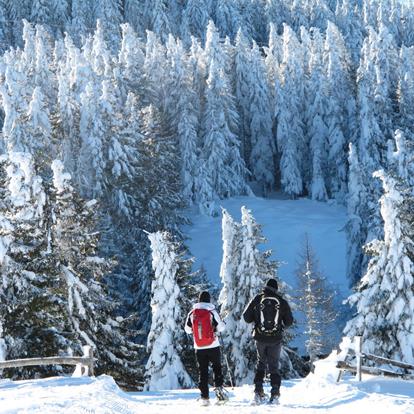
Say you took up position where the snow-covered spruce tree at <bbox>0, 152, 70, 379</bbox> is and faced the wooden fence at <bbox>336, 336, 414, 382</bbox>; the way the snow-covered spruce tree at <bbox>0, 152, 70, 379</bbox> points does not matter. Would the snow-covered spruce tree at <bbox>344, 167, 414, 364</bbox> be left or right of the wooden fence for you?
left

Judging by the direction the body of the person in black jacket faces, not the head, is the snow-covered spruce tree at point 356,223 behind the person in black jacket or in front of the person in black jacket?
in front

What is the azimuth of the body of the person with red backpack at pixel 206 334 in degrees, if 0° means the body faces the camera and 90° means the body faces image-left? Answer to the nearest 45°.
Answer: approximately 180°

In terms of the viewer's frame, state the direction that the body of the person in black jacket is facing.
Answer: away from the camera

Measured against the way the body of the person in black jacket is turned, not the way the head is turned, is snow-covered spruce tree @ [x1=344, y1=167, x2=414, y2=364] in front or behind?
in front

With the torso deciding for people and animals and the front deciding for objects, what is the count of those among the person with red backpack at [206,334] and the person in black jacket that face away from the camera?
2

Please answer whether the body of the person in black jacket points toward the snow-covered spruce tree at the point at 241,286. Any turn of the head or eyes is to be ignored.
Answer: yes

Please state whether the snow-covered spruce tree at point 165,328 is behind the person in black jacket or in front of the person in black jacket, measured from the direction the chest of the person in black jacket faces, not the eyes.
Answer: in front
